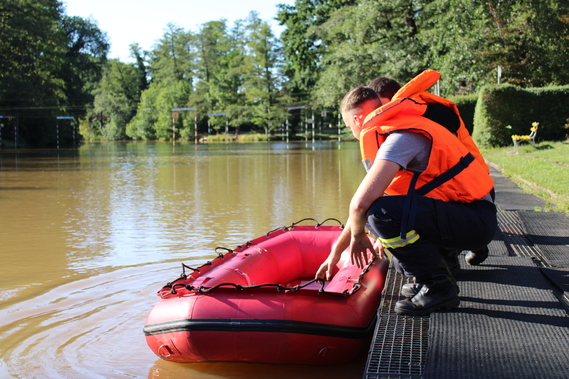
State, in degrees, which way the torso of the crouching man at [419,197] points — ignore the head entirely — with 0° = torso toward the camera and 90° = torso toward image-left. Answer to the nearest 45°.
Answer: approximately 90°

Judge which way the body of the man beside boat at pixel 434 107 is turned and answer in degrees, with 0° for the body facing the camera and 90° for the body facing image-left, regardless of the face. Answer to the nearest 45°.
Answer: approximately 90°

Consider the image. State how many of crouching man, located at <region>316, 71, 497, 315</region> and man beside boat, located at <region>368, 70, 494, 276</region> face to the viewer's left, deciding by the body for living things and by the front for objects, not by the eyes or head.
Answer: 2

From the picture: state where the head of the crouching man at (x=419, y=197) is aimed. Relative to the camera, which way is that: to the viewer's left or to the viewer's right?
to the viewer's left

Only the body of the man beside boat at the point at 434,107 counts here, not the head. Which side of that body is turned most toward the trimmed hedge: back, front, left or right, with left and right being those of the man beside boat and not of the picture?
right

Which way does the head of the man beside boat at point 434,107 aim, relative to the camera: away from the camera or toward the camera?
away from the camera

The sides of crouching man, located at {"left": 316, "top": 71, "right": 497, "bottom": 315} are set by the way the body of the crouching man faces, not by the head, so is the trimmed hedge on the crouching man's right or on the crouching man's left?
on the crouching man's right
